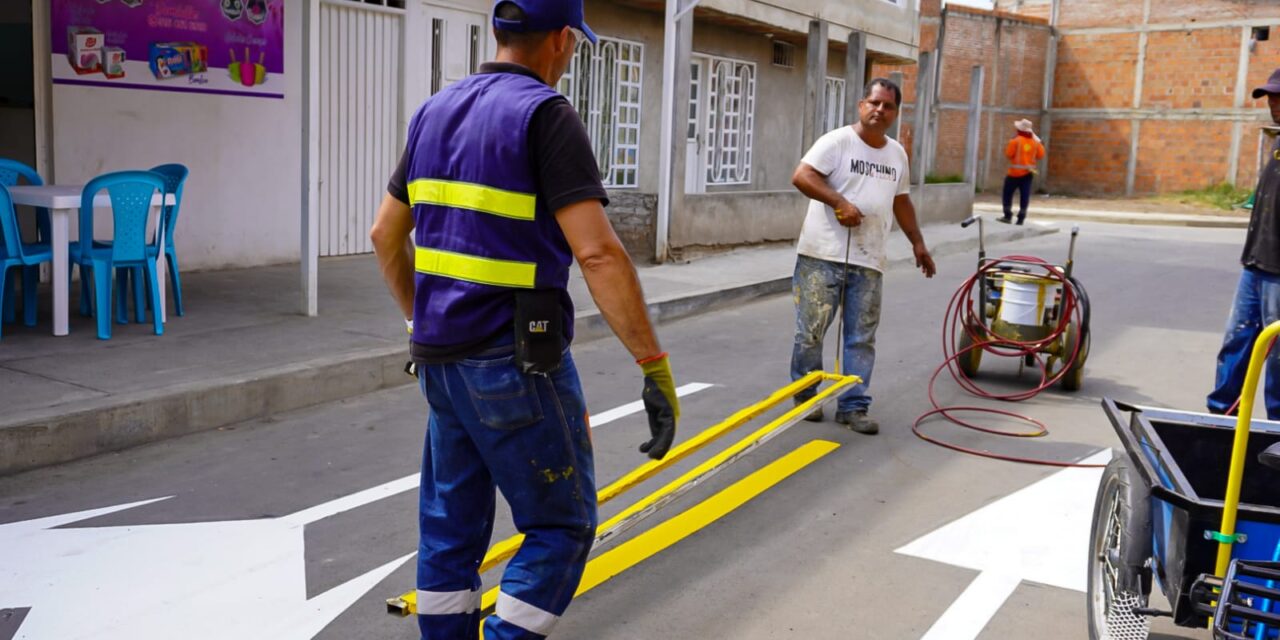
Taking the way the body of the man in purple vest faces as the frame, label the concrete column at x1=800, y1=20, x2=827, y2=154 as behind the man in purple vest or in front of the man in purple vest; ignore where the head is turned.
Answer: in front

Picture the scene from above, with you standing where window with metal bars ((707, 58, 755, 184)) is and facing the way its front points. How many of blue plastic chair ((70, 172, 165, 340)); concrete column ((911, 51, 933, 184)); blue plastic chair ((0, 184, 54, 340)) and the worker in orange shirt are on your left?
2

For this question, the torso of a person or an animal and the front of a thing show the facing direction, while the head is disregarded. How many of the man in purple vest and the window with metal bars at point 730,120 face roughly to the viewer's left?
0

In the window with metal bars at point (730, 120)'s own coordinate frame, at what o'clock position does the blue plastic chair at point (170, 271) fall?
The blue plastic chair is roughly at 2 o'clock from the window with metal bars.

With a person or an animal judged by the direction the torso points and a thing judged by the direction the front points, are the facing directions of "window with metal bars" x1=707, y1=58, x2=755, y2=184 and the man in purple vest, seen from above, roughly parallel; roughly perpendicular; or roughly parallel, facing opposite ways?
roughly perpendicular

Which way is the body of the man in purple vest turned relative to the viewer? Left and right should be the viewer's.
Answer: facing away from the viewer and to the right of the viewer

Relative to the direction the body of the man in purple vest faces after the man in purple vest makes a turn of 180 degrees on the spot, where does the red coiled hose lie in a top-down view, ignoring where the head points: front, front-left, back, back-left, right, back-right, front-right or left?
back

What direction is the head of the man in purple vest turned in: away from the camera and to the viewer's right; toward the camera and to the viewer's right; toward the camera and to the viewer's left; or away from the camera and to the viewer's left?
away from the camera and to the viewer's right

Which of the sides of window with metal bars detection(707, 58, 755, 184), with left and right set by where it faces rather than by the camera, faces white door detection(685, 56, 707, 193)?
right

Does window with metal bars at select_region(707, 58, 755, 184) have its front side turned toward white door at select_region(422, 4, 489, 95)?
no

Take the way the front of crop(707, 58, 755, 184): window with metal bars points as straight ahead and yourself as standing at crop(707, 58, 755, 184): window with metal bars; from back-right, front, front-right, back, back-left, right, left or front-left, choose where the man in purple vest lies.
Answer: front-right

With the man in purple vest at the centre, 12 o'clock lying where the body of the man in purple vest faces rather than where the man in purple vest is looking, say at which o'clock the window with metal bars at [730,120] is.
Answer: The window with metal bars is roughly at 11 o'clock from the man in purple vest.

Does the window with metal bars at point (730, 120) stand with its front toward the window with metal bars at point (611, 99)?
no

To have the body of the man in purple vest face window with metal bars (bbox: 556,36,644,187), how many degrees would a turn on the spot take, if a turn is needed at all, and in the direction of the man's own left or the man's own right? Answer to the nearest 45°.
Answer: approximately 45° to the man's own left

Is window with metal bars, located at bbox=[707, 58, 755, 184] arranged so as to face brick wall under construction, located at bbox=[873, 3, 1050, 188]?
no

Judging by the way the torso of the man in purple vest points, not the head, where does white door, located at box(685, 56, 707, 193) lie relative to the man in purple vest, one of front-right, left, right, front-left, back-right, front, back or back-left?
front-left

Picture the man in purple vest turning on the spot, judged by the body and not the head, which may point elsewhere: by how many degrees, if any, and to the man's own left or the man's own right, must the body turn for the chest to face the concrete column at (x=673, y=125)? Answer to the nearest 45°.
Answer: approximately 45° to the man's own left

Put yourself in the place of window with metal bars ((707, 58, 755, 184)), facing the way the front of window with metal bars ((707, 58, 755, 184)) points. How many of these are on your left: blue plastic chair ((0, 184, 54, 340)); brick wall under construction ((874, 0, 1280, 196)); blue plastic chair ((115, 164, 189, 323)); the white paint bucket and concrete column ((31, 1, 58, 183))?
1
